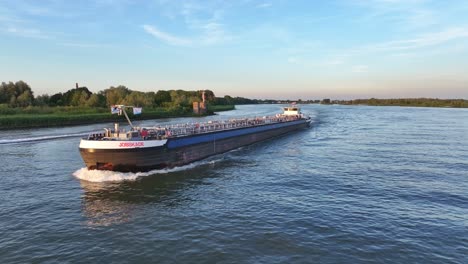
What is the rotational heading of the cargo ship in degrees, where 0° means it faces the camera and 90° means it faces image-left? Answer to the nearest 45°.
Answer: approximately 45°
